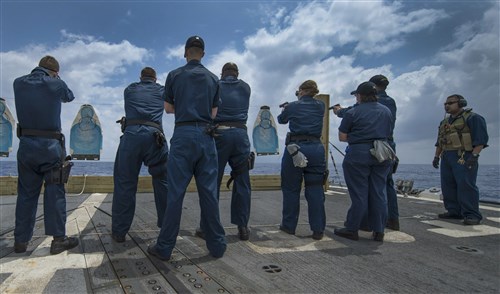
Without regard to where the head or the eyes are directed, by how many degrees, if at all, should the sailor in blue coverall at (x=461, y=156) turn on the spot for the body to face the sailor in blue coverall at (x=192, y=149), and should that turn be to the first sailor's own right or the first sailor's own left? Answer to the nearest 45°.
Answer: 0° — they already face them

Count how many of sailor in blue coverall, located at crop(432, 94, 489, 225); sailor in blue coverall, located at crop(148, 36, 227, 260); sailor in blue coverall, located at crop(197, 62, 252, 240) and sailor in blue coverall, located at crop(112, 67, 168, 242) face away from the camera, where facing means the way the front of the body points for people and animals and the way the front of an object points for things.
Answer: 3

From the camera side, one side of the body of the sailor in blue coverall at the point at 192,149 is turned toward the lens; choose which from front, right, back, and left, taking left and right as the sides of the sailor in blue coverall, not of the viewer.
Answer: back

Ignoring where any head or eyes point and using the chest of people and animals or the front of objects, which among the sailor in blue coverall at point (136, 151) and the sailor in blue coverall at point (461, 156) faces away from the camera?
the sailor in blue coverall at point (136, 151)

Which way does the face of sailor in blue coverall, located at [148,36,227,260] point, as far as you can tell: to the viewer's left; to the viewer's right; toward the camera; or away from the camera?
away from the camera

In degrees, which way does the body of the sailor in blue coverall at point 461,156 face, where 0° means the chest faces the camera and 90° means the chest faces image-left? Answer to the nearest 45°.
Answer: approximately 45°

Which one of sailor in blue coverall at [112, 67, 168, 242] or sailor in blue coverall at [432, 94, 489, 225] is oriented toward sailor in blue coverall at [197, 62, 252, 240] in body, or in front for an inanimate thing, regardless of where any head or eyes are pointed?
sailor in blue coverall at [432, 94, 489, 225]

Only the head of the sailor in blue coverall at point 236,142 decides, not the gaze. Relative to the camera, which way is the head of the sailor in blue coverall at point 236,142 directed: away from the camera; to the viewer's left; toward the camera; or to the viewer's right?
away from the camera

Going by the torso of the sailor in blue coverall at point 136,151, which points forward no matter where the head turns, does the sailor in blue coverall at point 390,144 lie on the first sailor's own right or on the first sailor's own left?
on the first sailor's own right

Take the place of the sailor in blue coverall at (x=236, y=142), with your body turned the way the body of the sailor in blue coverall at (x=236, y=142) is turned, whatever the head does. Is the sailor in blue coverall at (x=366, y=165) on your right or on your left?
on your right

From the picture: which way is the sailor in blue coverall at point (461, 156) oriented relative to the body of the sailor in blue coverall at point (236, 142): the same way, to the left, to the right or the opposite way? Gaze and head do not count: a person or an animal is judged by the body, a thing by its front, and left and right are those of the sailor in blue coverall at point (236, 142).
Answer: to the left

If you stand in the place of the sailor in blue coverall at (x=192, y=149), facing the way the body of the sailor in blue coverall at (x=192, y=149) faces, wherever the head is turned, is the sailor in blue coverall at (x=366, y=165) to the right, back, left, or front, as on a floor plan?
right

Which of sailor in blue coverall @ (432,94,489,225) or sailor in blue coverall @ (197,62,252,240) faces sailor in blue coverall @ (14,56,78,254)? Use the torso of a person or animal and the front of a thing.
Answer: sailor in blue coverall @ (432,94,489,225)

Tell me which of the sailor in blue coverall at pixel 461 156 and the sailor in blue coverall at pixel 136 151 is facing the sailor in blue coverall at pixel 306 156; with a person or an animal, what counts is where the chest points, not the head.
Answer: the sailor in blue coverall at pixel 461 156

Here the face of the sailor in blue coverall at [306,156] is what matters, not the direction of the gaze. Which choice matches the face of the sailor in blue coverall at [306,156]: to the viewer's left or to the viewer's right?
to the viewer's left
